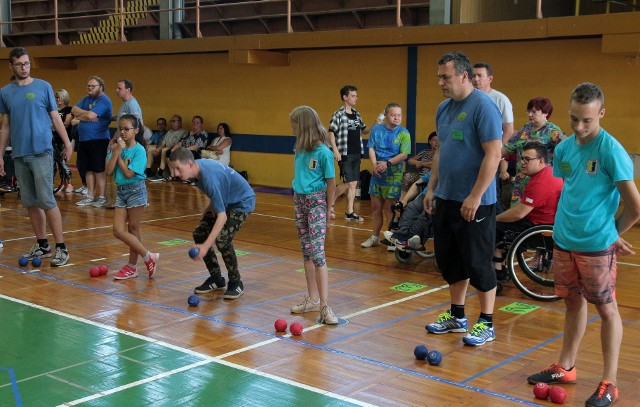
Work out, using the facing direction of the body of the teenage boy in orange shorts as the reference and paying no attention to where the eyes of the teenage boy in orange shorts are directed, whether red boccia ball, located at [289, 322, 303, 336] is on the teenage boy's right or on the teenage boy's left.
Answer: on the teenage boy's right

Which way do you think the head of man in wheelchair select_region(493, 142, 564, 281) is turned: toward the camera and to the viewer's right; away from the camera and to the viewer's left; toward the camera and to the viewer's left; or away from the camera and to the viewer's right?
toward the camera and to the viewer's left

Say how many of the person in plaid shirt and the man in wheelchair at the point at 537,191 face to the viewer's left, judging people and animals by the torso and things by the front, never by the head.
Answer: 1

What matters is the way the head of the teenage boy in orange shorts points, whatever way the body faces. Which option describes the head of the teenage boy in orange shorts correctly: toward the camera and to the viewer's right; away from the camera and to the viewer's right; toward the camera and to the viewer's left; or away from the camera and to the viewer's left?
toward the camera and to the viewer's left

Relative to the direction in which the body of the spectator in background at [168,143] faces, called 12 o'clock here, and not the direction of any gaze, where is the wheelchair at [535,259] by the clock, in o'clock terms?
The wheelchair is roughly at 10 o'clock from the spectator in background.

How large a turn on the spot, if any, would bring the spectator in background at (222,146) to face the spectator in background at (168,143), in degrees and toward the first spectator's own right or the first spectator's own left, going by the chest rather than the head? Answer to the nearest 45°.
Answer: approximately 90° to the first spectator's own right

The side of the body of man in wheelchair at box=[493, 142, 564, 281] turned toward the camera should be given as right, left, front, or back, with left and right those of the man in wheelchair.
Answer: left

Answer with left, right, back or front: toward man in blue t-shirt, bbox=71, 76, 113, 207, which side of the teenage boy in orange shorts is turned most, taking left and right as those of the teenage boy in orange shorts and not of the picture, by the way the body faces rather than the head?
right

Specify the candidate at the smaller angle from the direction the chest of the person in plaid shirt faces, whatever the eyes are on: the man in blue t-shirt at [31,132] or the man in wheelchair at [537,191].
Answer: the man in wheelchair
